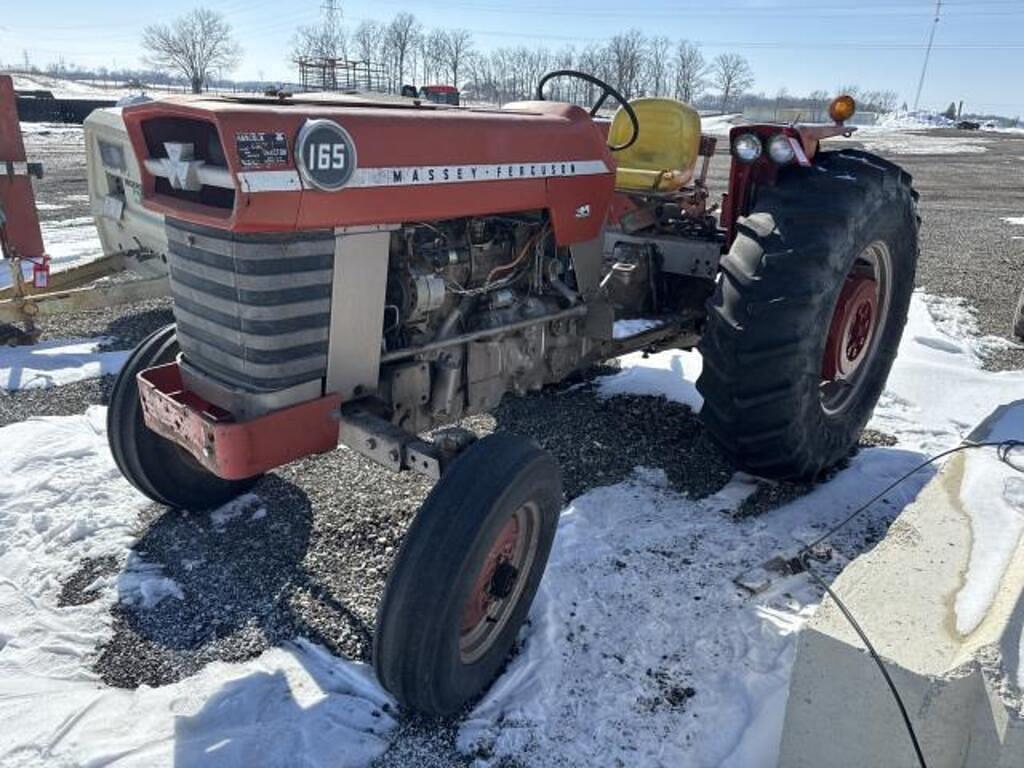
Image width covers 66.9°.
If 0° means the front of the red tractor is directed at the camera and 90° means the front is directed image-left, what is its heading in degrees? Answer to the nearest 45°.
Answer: approximately 45°

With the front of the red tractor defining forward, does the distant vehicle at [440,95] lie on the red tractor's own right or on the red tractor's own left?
on the red tractor's own right

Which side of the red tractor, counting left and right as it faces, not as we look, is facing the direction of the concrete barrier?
left

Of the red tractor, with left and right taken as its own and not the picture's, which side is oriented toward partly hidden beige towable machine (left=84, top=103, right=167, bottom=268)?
right

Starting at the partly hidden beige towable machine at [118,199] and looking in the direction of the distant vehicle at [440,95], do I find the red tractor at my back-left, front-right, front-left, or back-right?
back-right
